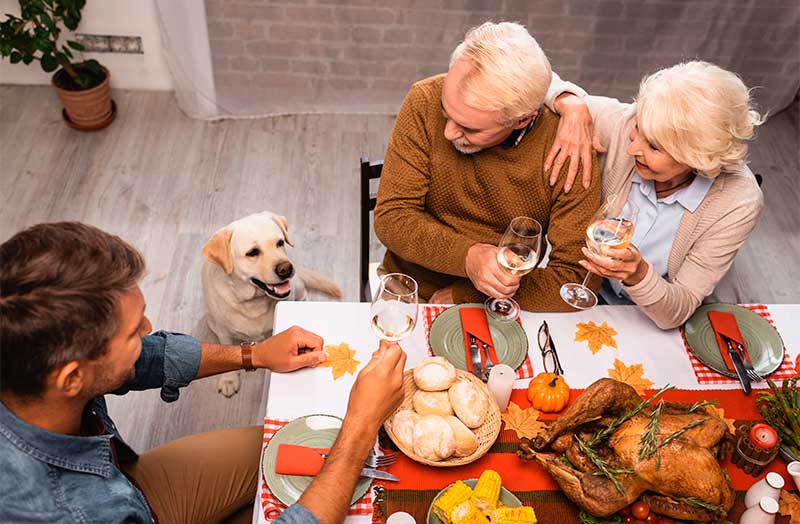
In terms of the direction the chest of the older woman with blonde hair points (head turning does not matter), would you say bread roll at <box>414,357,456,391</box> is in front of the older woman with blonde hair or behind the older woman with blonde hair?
in front

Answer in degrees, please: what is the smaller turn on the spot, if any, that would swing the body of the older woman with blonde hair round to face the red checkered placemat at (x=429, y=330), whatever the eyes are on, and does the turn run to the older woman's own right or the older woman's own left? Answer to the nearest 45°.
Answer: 0° — they already face it

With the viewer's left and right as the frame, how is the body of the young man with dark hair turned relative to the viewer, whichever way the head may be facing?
facing away from the viewer and to the right of the viewer

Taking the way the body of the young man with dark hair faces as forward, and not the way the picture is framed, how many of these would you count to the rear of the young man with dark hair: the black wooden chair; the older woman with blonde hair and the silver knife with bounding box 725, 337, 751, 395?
0

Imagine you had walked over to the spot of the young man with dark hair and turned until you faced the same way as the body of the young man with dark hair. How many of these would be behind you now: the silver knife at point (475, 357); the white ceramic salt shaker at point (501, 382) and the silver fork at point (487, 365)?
0

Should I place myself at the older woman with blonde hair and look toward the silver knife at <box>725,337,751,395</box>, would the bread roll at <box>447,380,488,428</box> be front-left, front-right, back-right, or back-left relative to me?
front-right

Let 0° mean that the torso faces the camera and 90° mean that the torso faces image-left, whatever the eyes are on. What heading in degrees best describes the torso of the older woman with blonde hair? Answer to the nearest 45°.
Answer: approximately 45°

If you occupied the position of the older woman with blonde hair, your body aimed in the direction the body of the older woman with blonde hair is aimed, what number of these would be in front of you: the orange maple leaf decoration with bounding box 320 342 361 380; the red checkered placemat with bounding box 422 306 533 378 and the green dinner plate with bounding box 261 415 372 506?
3

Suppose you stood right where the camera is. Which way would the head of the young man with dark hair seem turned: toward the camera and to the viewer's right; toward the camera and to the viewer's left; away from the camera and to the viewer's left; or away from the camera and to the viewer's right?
away from the camera and to the viewer's right

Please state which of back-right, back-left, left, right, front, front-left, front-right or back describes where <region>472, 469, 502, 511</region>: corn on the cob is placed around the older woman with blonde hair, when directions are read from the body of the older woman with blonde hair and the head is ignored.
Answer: front-left

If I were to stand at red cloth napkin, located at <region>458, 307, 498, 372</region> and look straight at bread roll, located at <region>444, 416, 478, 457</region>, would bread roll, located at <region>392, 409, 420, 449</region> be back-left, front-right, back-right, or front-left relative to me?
front-right

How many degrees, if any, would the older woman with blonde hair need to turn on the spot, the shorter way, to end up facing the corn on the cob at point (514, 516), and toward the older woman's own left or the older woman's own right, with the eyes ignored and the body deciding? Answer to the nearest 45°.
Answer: approximately 45° to the older woman's own left
